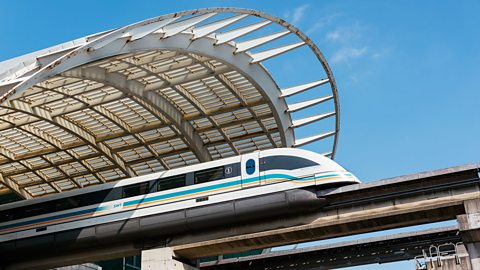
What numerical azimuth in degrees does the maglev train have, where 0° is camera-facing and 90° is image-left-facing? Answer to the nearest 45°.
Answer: approximately 315°
